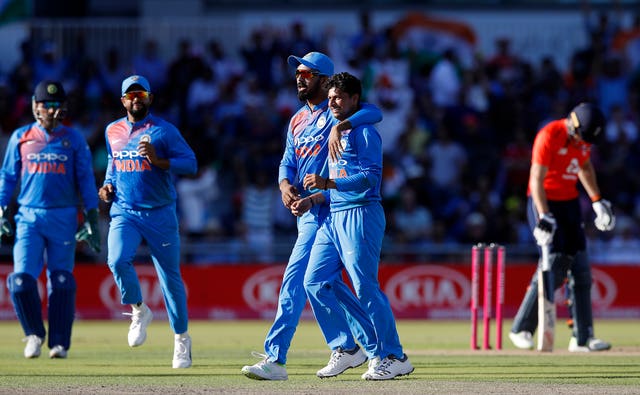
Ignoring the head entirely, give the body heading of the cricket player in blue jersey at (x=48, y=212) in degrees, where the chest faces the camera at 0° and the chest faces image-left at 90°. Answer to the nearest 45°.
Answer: approximately 0°

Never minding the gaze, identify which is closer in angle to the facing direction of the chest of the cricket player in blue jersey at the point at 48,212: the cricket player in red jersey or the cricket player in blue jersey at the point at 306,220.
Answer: the cricket player in blue jersey

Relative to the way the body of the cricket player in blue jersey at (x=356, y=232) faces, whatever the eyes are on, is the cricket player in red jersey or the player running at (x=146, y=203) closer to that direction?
the player running

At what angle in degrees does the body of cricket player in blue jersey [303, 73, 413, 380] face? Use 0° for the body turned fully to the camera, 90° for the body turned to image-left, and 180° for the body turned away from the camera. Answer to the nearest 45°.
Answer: approximately 45°

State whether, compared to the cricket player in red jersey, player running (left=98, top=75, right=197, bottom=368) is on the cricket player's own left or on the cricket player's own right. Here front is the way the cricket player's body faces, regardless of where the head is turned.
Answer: on the cricket player's own right

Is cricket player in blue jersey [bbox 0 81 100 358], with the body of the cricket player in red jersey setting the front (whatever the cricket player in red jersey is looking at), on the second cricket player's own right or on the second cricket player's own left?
on the second cricket player's own right

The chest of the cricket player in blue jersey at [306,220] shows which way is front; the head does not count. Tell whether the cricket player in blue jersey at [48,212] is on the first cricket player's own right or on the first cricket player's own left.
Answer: on the first cricket player's own right
